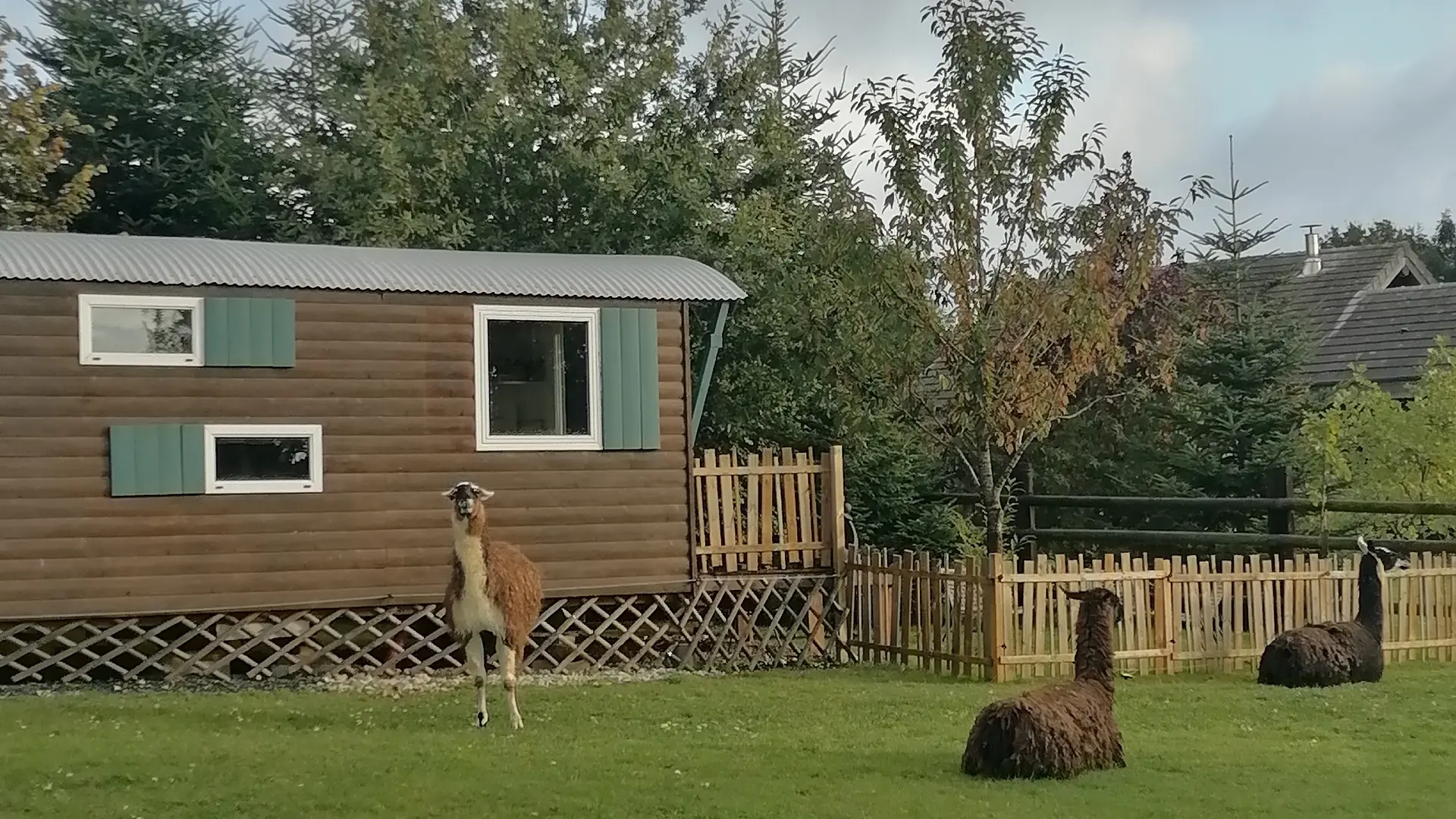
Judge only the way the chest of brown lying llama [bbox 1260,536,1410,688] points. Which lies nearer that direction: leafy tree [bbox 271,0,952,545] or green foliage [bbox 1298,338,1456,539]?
the green foliage

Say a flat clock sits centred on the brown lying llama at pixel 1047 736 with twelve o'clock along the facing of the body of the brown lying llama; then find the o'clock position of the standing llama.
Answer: The standing llama is roughly at 8 o'clock from the brown lying llama.

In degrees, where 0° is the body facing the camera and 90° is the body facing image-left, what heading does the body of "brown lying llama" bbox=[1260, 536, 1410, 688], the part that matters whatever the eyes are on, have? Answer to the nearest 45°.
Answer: approximately 270°

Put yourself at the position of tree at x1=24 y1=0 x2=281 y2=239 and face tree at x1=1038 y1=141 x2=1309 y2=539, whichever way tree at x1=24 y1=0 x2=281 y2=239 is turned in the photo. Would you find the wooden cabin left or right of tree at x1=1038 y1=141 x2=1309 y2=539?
right

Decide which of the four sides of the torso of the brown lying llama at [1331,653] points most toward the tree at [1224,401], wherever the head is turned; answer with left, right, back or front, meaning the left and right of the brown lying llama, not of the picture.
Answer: left

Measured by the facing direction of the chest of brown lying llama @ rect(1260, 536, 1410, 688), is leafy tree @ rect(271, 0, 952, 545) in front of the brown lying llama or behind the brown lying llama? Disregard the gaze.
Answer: behind

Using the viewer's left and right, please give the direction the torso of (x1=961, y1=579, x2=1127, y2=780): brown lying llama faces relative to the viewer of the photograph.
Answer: facing away from the viewer and to the right of the viewer

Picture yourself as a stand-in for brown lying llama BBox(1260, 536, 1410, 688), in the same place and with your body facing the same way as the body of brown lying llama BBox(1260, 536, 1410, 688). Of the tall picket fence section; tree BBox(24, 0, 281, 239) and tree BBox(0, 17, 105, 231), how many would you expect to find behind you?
3

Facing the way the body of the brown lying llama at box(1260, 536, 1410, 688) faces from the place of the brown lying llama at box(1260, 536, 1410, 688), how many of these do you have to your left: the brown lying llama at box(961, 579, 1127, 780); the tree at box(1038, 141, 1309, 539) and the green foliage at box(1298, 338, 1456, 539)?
2

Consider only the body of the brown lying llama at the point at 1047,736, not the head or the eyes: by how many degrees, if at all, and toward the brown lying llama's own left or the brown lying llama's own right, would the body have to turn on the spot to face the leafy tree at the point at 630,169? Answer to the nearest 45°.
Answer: approximately 90° to the brown lying llama's own left
